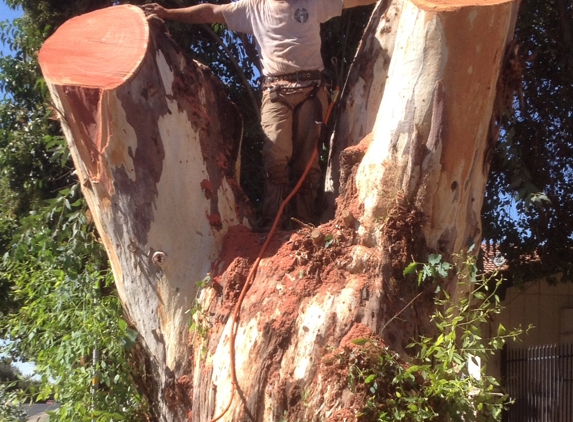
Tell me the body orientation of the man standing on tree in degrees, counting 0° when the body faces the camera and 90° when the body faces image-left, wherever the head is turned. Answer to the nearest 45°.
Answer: approximately 0°

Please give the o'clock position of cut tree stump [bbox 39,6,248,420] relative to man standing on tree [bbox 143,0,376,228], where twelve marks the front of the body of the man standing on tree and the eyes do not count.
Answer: The cut tree stump is roughly at 2 o'clock from the man standing on tree.
